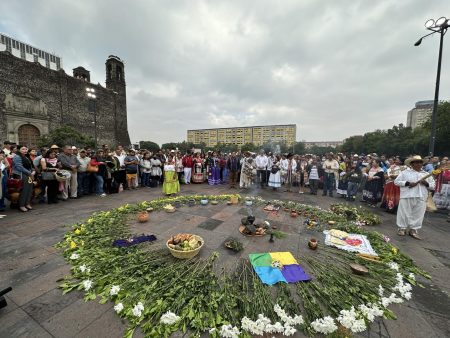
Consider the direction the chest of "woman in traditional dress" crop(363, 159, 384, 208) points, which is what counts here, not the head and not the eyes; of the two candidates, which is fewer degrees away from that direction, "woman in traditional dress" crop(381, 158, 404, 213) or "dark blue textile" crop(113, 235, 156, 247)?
the dark blue textile

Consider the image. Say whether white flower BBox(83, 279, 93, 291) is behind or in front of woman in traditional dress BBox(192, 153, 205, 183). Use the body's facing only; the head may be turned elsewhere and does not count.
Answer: in front

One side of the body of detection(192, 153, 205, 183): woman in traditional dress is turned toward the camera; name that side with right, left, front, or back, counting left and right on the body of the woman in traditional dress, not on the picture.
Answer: front

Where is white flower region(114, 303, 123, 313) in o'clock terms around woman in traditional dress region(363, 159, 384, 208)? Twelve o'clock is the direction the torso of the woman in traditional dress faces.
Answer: The white flower is roughly at 11 o'clock from the woman in traditional dress.

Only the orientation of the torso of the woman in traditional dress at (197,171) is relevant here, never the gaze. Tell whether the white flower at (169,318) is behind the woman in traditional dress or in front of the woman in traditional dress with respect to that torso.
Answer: in front

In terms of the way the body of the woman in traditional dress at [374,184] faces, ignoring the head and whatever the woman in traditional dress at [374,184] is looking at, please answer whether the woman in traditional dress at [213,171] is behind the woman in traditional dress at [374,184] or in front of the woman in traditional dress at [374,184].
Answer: in front

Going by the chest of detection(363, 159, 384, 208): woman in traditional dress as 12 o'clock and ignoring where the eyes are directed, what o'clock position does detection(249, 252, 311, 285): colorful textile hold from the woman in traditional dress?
The colorful textile is roughly at 11 o'clock from the woman in traditional dress.

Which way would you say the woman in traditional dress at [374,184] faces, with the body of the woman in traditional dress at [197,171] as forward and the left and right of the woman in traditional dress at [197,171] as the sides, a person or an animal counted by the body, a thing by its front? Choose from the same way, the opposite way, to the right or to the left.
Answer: to the right

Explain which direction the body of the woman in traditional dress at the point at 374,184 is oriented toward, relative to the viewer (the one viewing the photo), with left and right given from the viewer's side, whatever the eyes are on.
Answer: facing the viewer and to the left of the viewer

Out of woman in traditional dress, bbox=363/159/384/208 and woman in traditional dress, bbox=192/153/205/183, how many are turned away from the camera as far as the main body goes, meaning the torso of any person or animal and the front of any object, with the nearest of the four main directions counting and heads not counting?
0

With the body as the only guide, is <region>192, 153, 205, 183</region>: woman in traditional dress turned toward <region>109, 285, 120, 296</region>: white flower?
yes

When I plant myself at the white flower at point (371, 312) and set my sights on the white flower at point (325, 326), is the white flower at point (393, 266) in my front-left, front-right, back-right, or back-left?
back-right

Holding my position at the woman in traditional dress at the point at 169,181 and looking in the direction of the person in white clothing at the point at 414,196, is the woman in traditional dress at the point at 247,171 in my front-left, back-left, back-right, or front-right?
front-left

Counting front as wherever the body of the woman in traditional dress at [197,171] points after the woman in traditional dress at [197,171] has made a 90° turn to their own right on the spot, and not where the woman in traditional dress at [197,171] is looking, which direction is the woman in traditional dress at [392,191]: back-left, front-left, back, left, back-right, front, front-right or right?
back-left

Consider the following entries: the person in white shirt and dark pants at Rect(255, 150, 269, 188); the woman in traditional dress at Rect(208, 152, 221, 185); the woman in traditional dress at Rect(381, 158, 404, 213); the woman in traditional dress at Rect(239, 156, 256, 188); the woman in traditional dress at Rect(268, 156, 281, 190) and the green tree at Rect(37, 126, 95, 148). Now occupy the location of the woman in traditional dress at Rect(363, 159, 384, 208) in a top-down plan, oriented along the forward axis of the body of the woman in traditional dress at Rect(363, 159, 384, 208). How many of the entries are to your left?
1
